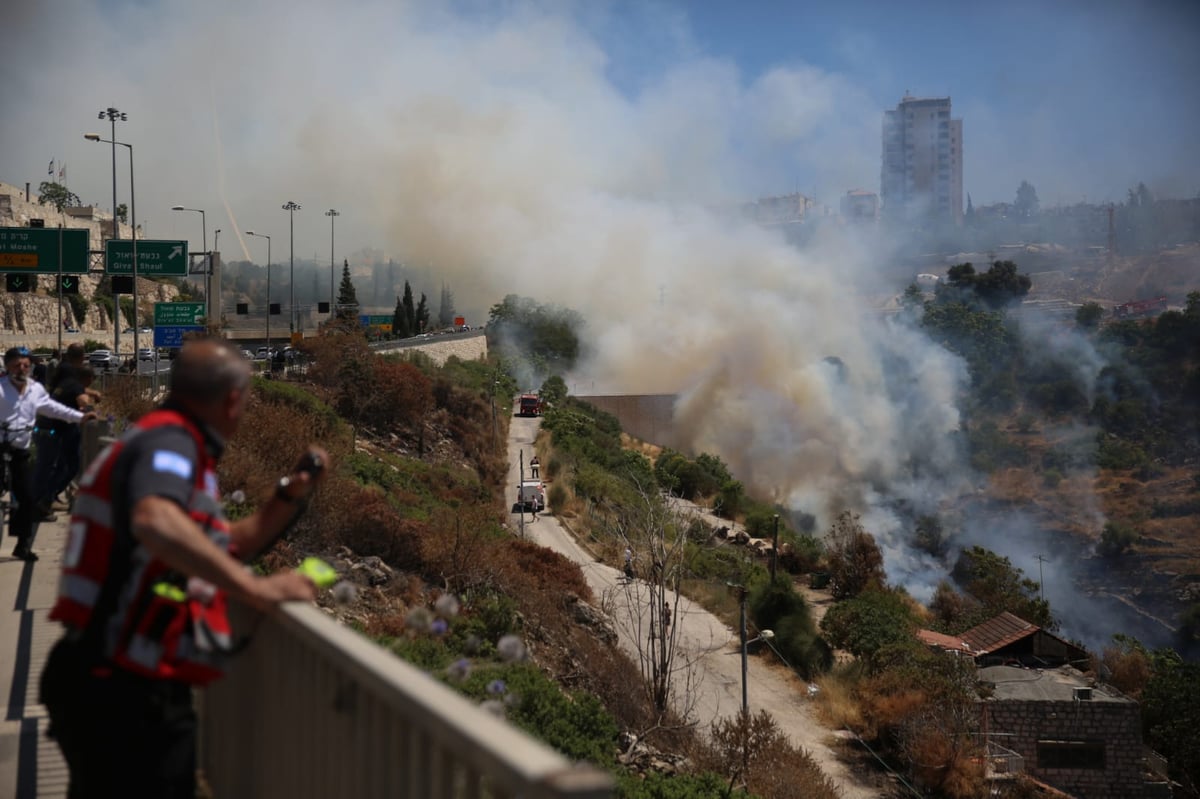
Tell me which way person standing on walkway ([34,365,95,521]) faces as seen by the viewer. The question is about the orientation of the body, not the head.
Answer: to the viewer's right

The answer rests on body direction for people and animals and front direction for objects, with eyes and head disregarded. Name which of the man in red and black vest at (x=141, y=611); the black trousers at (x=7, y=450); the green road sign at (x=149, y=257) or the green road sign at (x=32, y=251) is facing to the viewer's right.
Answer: the man in red and black vest

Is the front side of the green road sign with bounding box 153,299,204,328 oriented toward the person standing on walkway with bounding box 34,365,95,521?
yes

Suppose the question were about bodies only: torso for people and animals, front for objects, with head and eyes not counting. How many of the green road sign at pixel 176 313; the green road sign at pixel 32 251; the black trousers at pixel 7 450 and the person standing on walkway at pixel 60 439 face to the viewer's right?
1

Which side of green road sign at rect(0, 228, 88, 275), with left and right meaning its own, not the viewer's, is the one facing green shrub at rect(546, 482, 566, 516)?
left

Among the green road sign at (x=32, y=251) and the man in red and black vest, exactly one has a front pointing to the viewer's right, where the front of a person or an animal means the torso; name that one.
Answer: the man in red and black vest

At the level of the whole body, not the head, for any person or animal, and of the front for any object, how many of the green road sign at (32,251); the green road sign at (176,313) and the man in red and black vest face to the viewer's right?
1

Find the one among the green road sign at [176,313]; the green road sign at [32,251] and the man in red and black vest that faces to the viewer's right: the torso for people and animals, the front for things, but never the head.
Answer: the man in red and black vest

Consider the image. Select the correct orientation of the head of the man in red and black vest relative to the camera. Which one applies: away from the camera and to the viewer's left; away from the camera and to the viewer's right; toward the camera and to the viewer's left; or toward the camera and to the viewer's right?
away from the camera and to the viewer's right

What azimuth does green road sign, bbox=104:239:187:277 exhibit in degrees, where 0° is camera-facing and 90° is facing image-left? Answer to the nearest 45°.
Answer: approximately 0°

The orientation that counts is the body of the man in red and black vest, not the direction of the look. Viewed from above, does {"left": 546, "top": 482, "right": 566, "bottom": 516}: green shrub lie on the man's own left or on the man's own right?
on the man's own left

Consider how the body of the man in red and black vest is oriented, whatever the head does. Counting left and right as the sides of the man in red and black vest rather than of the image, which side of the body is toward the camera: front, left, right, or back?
right

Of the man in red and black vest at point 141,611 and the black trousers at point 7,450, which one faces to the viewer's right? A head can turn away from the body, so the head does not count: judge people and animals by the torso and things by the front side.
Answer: the man in red and black vest

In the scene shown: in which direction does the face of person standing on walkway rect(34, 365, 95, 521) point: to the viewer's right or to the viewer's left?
to the viewer's right

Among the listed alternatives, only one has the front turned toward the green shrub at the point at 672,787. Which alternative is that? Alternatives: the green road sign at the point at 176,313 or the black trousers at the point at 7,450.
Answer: the green road sign
